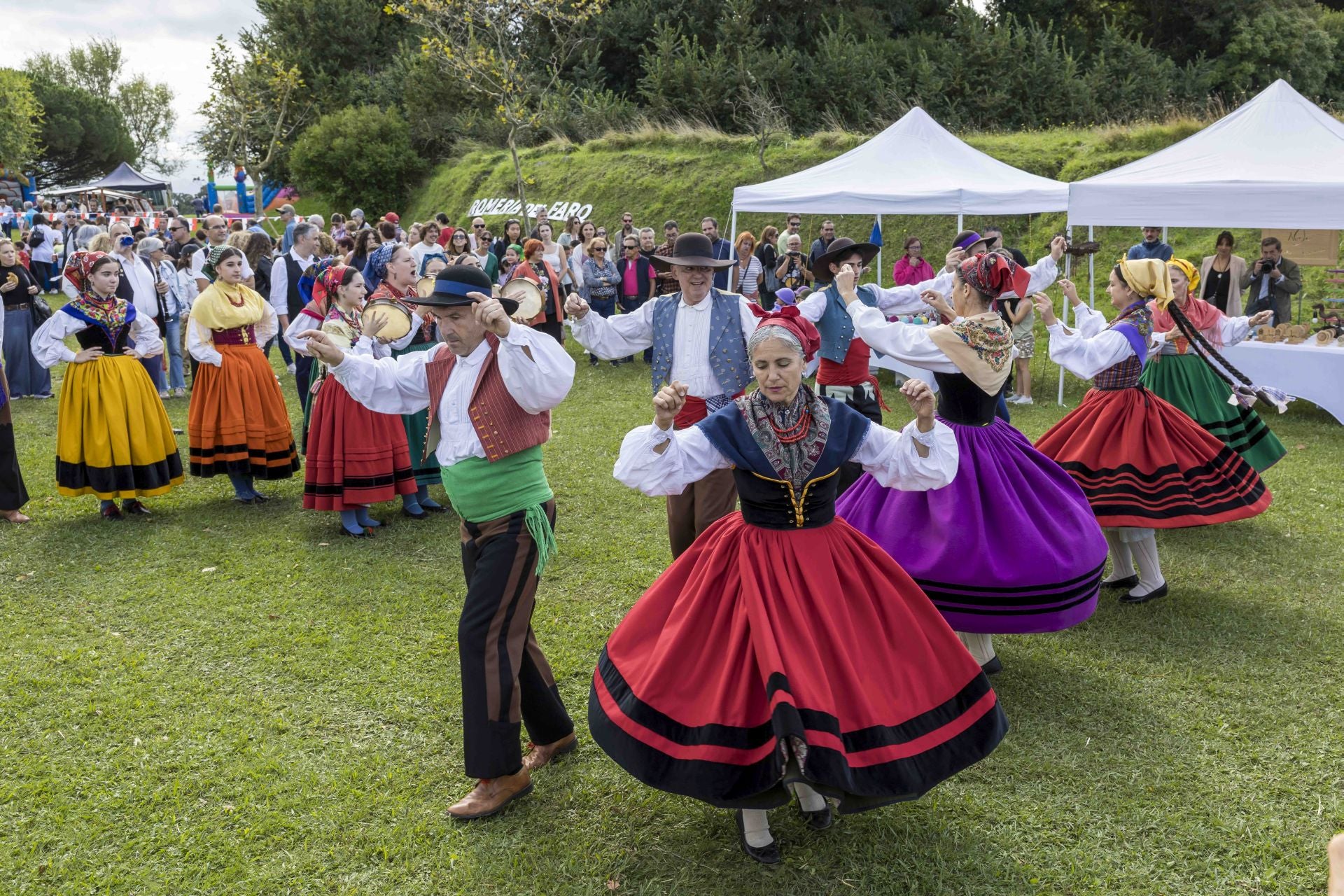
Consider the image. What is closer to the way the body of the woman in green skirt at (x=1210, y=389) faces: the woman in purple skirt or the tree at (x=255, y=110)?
the woman in purple skirt

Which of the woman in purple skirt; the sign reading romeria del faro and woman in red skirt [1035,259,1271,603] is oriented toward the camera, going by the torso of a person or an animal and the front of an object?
the sign reading romeria del faro

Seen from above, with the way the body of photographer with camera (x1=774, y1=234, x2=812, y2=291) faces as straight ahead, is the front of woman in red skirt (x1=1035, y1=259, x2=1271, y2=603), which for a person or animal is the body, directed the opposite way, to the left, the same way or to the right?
to the right

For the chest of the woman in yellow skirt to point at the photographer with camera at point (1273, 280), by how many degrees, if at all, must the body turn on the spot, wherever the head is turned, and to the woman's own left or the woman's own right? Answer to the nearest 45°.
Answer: approximately 45° to the woman's own left

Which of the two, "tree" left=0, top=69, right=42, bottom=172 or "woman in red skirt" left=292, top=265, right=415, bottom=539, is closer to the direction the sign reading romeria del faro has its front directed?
the woman in red skirt

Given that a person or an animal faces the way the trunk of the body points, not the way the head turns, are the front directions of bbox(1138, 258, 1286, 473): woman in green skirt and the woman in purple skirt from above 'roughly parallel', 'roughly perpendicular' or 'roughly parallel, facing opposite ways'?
roughly perpendicular

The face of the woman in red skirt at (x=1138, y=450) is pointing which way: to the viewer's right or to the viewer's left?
to the viewer's left

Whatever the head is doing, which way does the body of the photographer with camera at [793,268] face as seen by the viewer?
toward the camera

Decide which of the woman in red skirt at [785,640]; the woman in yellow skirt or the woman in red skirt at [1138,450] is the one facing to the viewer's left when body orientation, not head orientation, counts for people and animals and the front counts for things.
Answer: the woman in red skirt at [1138,450]

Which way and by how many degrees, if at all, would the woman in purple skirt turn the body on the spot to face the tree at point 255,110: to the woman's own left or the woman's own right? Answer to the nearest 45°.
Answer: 0° — they already face it

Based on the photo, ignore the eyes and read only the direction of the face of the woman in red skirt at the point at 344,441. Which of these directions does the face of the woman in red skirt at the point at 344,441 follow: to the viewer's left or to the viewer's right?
to the viewer's right

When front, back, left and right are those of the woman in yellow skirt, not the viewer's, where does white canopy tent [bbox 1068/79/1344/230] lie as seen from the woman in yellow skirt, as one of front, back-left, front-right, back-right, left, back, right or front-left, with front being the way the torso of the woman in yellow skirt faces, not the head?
front-left

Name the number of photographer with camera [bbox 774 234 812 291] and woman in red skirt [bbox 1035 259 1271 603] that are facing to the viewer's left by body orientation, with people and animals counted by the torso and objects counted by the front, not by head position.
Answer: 1

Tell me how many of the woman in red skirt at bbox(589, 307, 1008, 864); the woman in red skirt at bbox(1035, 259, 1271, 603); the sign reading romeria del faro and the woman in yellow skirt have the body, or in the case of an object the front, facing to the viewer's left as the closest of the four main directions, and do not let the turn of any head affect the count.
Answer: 1

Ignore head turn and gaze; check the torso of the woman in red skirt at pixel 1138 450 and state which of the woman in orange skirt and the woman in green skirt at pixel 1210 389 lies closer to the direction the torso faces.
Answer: the woman in orange skirt

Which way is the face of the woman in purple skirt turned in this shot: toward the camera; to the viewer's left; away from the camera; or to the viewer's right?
to the viewer's left
